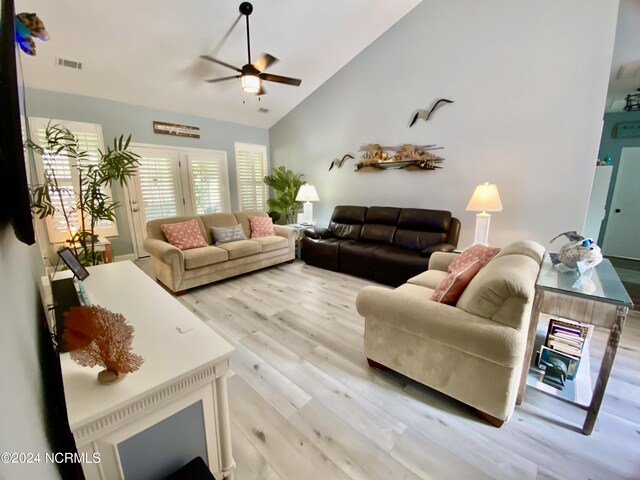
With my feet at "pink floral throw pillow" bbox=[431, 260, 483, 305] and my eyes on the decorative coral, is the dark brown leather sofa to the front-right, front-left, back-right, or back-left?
back-right

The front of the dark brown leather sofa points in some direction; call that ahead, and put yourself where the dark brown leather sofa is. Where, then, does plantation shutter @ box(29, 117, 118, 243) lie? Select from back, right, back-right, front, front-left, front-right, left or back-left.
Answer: front-right

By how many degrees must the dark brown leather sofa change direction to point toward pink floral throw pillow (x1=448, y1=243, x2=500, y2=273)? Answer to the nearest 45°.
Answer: approximately 90° to its left

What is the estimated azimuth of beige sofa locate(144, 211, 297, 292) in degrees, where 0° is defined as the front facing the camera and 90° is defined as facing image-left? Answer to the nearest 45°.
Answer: approximately 315°

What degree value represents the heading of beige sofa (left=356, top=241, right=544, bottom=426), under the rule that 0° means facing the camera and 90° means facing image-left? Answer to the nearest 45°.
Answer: approximately 135°

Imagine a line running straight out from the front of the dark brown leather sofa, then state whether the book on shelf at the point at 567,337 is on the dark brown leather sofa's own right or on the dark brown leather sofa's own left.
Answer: on the dark brown leather sofa's own left

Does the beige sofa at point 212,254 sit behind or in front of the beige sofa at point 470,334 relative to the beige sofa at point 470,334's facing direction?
in front

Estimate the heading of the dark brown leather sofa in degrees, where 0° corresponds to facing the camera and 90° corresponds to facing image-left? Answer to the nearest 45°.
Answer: approximately 45°

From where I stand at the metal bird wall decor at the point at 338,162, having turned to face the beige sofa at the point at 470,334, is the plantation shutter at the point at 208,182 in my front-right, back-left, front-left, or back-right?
back-right

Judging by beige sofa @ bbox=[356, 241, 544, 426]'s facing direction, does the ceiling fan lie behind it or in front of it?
in front

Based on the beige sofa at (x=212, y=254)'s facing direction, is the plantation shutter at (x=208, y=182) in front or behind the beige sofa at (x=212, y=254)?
behind

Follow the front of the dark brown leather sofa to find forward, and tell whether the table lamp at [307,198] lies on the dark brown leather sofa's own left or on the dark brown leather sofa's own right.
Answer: on the dark brown leather sofa's own right
